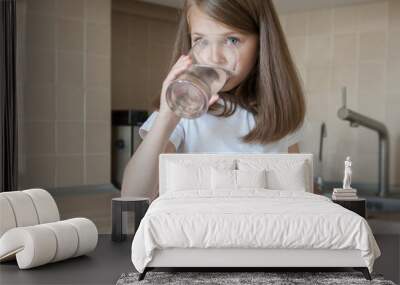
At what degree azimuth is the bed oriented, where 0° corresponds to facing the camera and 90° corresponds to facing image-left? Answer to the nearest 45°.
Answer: approximately 0°

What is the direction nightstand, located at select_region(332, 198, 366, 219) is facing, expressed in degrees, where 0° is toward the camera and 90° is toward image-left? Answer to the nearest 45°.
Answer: approximately 0°
